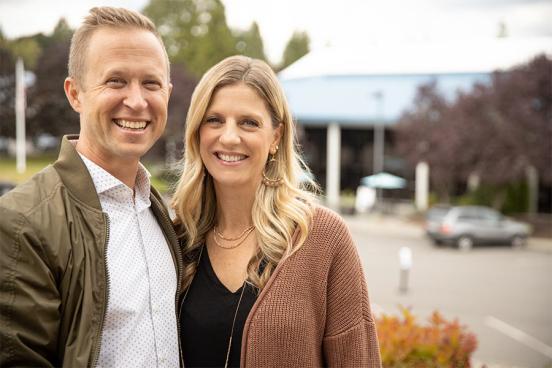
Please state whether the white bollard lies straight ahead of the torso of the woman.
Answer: no

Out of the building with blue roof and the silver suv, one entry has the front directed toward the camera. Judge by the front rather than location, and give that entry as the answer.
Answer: the building with blue roof

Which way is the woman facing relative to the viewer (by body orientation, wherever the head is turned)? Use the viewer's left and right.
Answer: facing the viewer and to the left of the viewer

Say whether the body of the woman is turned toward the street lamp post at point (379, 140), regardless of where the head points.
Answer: no

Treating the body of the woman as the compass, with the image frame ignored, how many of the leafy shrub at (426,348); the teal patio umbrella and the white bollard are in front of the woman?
0

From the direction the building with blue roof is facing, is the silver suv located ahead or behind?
ahead

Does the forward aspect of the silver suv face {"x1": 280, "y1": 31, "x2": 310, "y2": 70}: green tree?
no

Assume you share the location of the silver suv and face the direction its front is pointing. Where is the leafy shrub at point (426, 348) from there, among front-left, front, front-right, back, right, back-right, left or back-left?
back-right

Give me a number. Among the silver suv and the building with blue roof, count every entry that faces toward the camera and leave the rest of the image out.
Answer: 1

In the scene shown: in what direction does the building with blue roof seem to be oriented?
toward the camera

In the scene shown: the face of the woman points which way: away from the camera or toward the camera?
toward the camera
